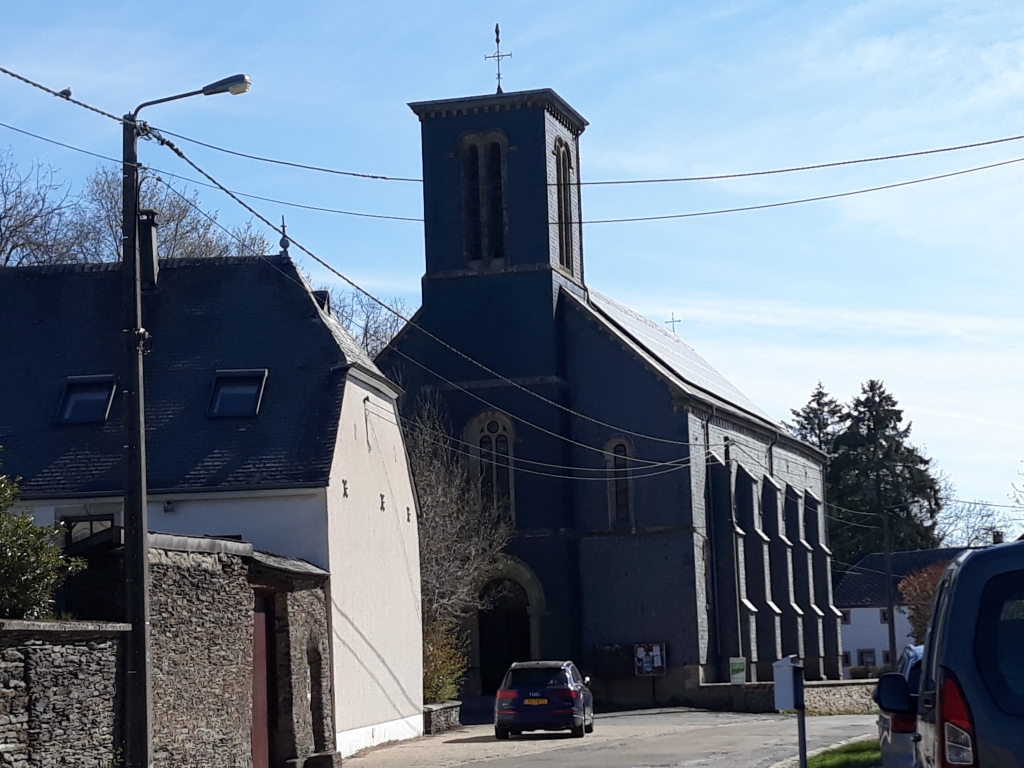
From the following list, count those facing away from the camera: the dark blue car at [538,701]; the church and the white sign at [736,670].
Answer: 1

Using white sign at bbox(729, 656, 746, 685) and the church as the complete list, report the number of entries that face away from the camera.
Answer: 0

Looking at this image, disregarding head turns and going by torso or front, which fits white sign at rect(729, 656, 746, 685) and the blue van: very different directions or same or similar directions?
very different directions

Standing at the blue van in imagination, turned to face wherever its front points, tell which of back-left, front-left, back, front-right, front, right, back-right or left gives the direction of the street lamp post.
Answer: front-left

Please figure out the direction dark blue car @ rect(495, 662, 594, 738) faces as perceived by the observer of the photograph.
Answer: facing away from the viewer

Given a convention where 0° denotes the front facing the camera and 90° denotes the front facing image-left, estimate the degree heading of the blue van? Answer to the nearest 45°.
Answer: approximately 180°

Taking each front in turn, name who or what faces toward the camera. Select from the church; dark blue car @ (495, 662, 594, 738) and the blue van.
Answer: the church

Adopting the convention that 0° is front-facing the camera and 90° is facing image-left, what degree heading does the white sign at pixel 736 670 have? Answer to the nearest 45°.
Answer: approximately 0°

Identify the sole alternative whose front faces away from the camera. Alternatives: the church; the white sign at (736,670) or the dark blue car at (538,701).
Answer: the dark blue car
